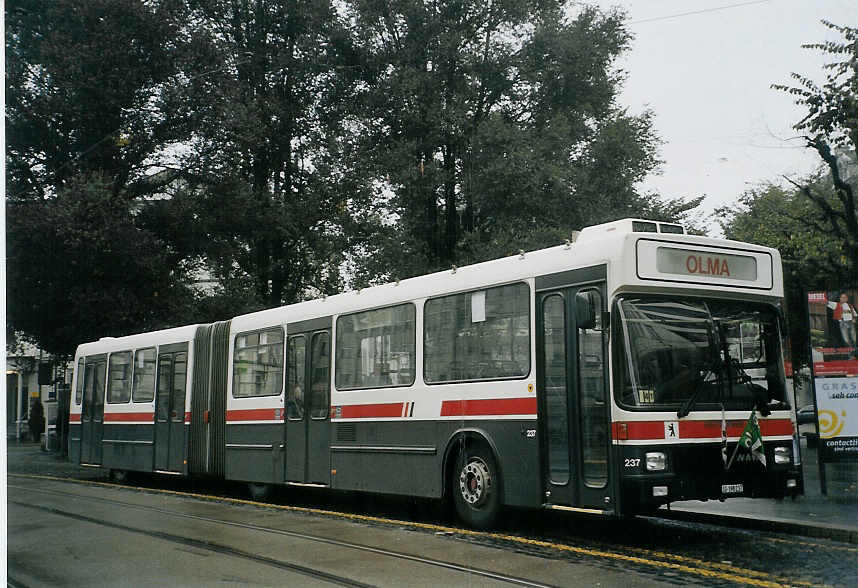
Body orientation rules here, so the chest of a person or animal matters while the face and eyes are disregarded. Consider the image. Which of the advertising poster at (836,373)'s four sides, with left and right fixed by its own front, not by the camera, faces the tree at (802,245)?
back

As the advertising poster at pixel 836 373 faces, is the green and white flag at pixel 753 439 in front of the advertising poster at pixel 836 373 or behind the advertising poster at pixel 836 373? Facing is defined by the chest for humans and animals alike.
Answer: in front

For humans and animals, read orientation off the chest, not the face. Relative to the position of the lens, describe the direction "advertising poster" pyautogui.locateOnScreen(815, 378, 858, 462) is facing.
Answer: facing the viewer

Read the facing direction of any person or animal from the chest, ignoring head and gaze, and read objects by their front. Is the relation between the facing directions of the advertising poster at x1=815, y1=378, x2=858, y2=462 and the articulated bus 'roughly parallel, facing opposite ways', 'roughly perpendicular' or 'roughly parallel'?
roughly perpendicular

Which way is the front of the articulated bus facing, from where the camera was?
facing the viewer and to the right of the viewer

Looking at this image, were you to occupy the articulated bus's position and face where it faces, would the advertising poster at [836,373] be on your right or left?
on your left

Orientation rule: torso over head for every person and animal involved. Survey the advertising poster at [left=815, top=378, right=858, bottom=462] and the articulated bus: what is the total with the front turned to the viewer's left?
0

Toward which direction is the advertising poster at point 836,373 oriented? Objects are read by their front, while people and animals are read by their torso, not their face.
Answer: toward the camera

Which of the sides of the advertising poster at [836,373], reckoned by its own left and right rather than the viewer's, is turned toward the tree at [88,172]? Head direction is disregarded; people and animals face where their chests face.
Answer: right

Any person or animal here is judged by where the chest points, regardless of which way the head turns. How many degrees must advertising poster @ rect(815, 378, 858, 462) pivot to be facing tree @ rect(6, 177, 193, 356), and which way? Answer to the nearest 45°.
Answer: approximately 90° to its right
